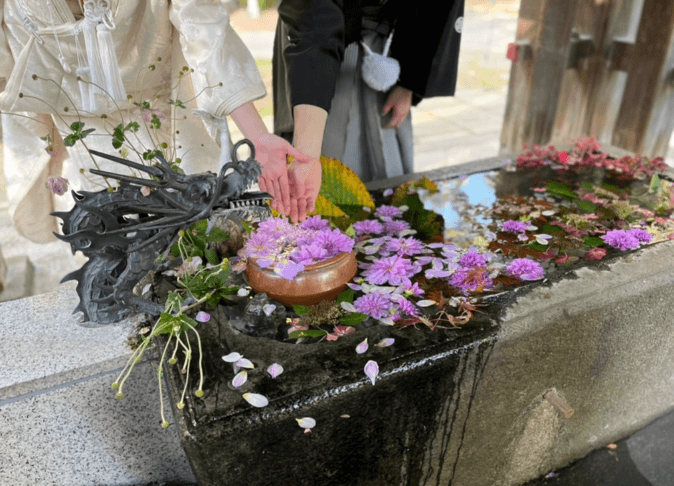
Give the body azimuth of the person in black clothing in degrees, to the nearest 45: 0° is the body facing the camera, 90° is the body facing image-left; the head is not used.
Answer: approximately 0°

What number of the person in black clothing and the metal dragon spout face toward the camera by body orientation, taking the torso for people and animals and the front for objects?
1

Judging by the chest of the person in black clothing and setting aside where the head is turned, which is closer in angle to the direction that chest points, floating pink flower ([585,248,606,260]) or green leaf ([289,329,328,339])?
the green leaf

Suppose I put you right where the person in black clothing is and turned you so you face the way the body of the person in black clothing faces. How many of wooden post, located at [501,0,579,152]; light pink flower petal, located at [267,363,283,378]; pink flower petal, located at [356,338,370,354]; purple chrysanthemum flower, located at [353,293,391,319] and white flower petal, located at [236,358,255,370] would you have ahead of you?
4

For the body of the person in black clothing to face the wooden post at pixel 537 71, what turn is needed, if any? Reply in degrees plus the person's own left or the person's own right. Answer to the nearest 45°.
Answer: approximately 135° to the person's own left

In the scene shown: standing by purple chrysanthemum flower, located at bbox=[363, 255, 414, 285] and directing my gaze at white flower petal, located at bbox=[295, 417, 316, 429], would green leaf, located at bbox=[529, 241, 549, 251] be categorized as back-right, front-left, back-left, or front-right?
back-left
